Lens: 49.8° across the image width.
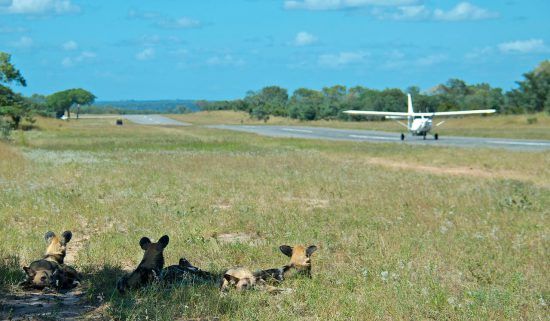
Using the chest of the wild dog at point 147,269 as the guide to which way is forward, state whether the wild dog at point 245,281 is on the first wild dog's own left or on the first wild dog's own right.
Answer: on the first wild dog's own right

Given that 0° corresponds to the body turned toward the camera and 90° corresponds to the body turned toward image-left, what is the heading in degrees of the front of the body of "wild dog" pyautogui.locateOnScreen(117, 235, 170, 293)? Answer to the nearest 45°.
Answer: approximately 225°
